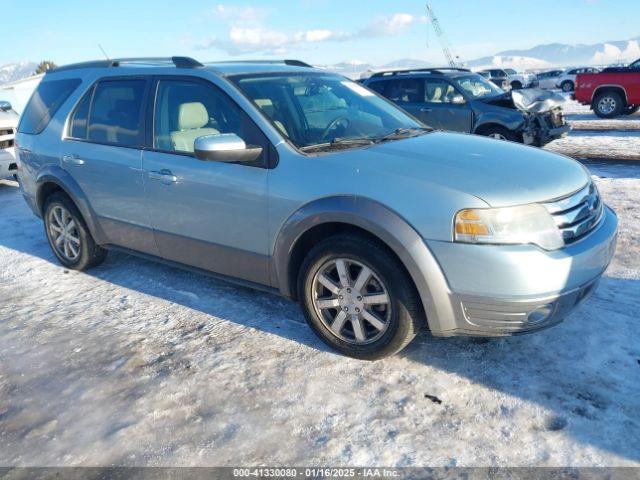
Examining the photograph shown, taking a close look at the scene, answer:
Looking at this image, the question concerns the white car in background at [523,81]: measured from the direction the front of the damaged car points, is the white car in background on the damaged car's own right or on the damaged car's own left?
on the damaged car's own left

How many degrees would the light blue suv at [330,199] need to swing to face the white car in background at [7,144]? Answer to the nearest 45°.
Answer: approximately 180°

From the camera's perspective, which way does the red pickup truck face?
to the viewer's right

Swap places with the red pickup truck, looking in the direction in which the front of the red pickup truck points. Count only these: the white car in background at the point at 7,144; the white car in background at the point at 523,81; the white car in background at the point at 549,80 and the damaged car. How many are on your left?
2

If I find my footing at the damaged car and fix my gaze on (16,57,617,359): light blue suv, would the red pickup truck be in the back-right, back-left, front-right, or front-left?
back-left

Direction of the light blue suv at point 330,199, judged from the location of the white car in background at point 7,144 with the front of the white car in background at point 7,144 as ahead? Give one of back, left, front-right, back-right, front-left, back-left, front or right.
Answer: front-right

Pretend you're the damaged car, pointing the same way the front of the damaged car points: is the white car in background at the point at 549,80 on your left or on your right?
on your left

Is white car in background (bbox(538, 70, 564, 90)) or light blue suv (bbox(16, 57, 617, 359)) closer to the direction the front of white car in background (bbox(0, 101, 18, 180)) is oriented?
the light blue suv

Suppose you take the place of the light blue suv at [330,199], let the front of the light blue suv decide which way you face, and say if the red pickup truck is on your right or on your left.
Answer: on your left

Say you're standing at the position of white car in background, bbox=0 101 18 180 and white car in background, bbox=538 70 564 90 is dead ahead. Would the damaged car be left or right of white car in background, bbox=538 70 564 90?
right
